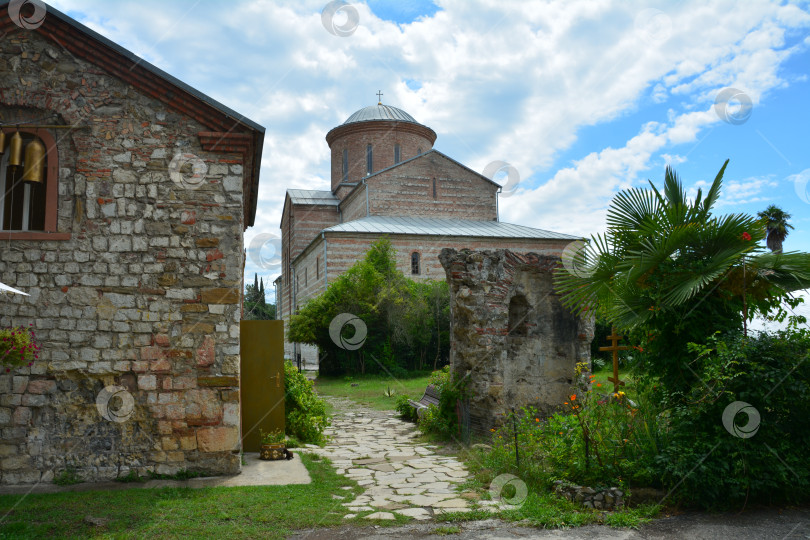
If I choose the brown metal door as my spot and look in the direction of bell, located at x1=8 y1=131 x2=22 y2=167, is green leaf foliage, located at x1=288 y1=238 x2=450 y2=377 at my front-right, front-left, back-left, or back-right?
back-right

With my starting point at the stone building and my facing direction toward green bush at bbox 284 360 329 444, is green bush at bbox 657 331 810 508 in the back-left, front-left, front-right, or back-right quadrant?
front-right

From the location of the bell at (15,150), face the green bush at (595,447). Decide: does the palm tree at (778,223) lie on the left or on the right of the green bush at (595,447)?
left
